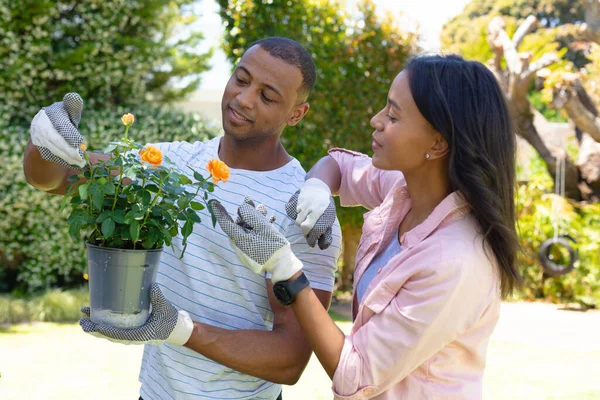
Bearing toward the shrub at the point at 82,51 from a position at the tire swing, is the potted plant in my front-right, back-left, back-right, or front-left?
front-left

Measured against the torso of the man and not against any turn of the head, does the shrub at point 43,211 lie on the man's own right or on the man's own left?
on the man's own right

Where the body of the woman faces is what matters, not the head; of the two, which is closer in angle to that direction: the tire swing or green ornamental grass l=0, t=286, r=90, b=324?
the green ornamental grass

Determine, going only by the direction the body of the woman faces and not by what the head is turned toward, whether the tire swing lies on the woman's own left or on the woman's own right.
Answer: on the woman's own right

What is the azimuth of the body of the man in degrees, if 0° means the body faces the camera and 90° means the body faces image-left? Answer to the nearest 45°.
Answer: approximately 45°

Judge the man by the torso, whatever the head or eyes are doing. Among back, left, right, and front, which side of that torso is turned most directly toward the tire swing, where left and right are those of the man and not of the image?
back

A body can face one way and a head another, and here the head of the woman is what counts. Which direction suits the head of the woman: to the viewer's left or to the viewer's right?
to the viewer's left

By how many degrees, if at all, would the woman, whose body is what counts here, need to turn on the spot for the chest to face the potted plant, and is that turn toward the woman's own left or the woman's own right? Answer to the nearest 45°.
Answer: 0° — they already face it

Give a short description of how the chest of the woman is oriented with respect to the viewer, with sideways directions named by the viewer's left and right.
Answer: facing to the left of the viewer
